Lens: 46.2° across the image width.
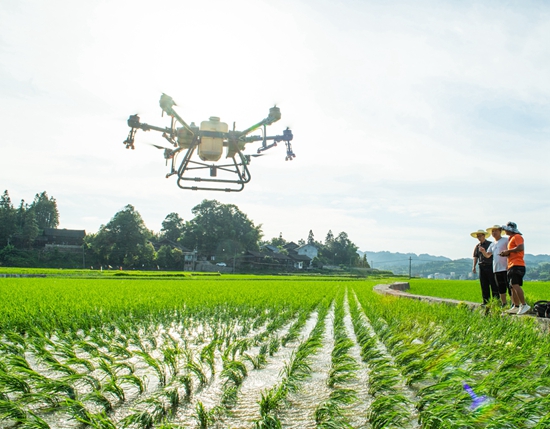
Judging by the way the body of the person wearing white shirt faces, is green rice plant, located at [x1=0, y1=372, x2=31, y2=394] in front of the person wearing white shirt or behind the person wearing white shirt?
in front

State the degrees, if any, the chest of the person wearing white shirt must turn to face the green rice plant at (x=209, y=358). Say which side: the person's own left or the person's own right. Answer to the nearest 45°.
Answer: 0° — they already face it

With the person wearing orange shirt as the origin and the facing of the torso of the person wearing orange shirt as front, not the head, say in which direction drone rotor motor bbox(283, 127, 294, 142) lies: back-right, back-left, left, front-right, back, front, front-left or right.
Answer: front-left

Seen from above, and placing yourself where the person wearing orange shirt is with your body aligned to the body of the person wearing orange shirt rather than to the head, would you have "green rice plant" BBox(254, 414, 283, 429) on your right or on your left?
on your left

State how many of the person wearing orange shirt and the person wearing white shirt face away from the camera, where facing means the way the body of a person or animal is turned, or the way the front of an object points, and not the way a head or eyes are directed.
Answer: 0

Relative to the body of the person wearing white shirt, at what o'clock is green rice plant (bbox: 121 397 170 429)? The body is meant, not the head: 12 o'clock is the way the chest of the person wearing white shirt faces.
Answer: The green rice plant is roughly at 11 o'clock from the person wearing white shirt.

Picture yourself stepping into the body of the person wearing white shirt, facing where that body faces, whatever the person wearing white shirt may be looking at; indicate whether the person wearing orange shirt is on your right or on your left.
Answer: on your left

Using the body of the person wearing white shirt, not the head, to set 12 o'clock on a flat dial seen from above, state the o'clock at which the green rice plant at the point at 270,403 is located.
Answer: The green rice plant is roughly at 11 o'clock from the person wearing white shirt.

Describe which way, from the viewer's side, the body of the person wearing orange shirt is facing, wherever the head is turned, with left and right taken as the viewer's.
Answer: facing to the left of the viewer

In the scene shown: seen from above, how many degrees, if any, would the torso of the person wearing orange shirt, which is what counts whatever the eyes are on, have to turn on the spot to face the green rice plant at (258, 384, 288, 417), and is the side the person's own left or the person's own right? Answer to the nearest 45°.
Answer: approximately 90° to the person's own left

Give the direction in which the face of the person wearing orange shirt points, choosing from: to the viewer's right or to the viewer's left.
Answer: to the viewer's left

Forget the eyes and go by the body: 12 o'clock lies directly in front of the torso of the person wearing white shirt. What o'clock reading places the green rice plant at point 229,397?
The green rice plant is roughly at 11 o'clock from the person wearing white shirt.

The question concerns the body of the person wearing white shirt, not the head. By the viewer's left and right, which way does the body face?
facing the viewer and to the left of the viewer
